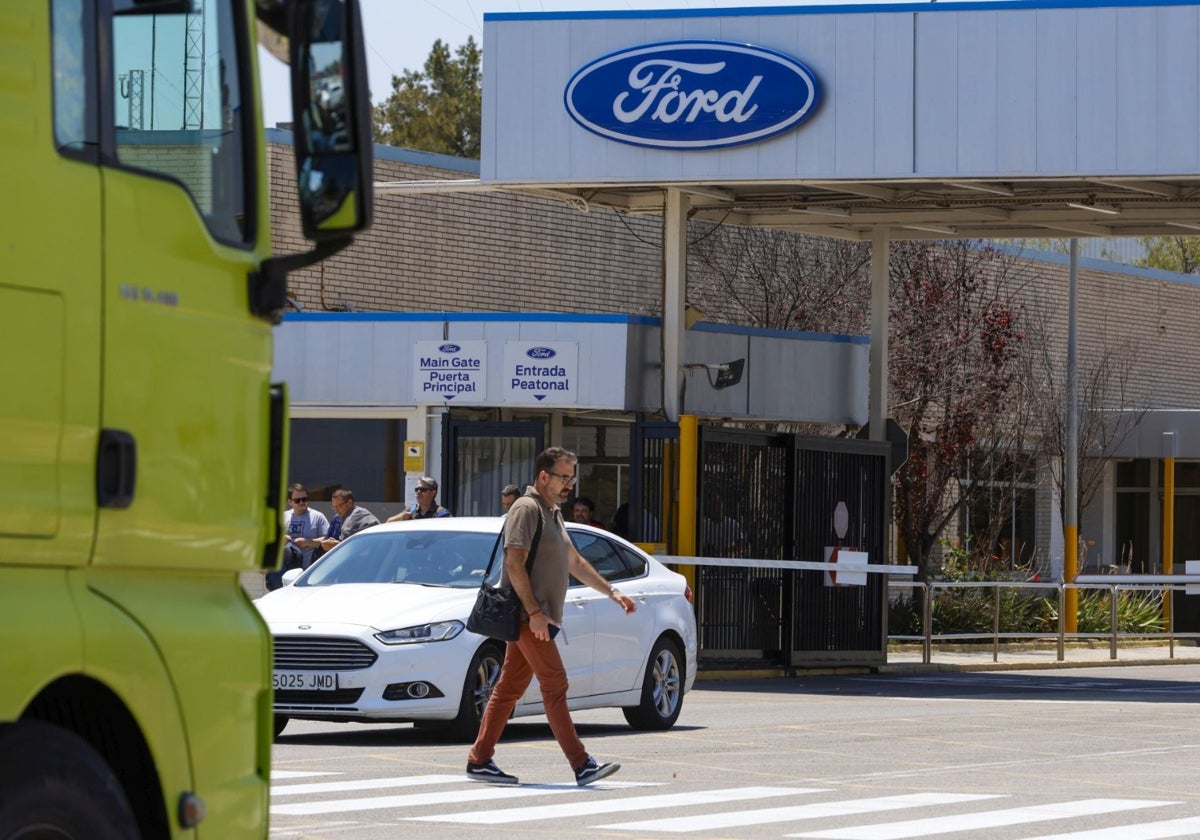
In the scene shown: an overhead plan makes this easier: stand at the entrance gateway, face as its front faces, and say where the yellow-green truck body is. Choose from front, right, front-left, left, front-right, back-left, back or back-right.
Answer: front

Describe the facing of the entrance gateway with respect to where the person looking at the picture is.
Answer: facing the viewer

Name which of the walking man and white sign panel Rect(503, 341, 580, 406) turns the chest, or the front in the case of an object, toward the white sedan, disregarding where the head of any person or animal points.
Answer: the white sign panel

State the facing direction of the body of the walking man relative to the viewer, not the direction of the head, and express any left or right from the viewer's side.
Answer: facing to the right of the viewer

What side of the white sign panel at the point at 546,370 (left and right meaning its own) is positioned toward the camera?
front

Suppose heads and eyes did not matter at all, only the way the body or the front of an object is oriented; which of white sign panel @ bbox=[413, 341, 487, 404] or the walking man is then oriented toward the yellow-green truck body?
the white sign panel

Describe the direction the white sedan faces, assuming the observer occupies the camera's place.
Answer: facing the viewer and to the left of the viewer

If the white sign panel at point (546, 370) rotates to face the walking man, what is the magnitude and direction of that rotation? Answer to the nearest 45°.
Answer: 0° — it already faces them

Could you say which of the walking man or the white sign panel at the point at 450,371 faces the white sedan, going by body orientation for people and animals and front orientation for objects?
the white sign panel

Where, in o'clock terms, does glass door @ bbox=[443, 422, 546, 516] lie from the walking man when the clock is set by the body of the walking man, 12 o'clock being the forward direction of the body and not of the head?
The glass door is roughly at 9 o'clock from the walking man.
